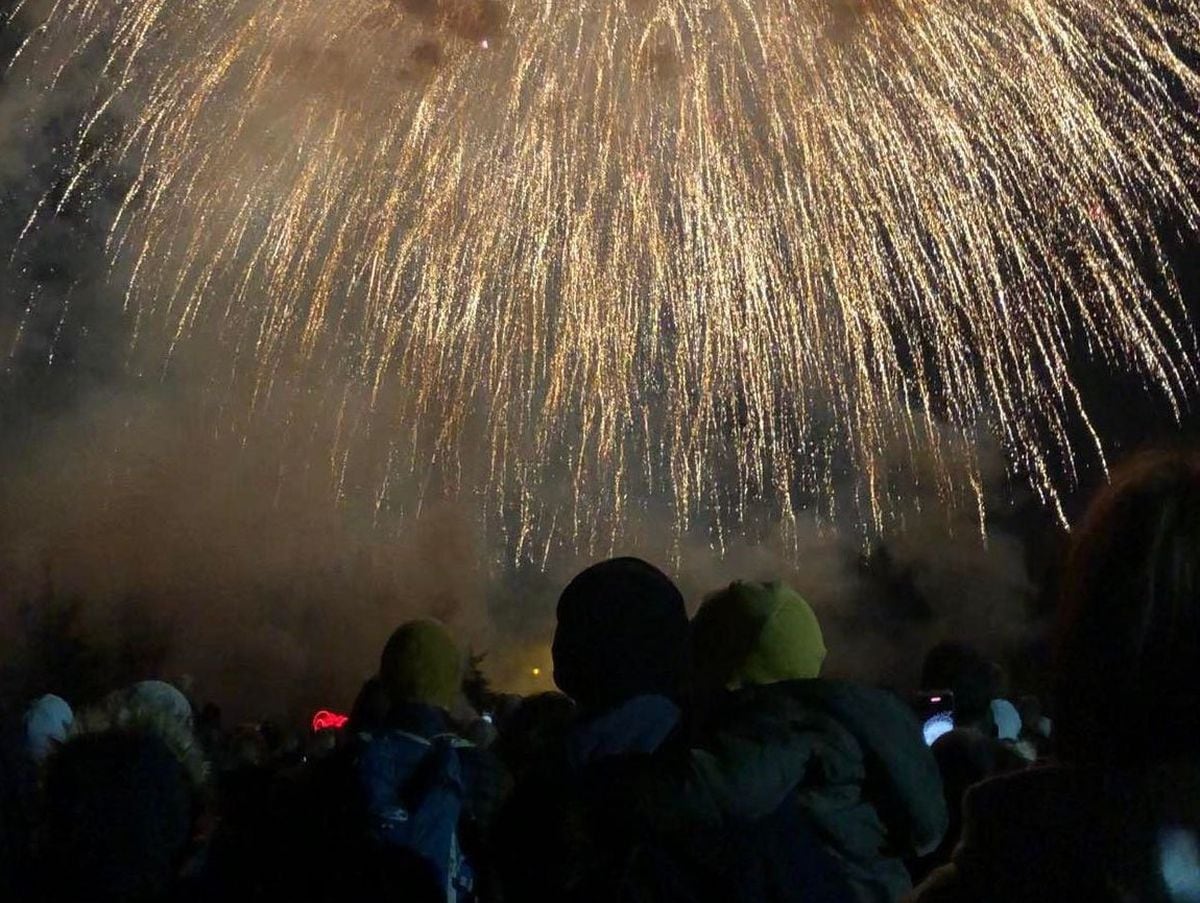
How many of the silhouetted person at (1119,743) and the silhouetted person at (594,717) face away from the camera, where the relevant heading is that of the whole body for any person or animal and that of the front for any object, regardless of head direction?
2

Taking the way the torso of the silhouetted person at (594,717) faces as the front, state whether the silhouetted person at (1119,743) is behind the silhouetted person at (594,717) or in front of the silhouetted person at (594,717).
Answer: behind

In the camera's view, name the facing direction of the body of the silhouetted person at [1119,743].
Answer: away from the camera

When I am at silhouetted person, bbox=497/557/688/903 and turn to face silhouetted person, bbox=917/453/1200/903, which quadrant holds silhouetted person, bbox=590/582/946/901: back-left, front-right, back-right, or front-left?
front-left

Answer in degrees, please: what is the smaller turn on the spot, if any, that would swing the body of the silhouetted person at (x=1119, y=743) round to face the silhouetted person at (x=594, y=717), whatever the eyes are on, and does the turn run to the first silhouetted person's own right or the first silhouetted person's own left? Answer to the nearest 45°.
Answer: approximately 45° to the first silhouetted person's own left

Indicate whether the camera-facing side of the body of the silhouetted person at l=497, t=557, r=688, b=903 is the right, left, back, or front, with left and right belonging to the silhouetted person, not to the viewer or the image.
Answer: back

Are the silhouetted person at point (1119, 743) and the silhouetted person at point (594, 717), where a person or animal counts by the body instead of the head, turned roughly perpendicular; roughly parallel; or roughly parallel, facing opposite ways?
roughly parallel

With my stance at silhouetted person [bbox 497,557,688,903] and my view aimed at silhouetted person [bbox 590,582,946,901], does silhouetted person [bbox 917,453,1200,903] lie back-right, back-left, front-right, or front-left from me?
front-right

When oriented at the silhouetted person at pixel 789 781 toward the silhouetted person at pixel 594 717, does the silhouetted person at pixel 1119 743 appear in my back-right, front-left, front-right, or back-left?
back-left

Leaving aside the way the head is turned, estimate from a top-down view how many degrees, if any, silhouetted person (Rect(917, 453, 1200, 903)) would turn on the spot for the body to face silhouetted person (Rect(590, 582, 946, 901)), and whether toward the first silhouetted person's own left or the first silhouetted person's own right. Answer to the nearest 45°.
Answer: approximately 45° to the first silhouetted person's own left

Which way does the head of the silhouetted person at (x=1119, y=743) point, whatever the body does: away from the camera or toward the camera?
away from the camera
